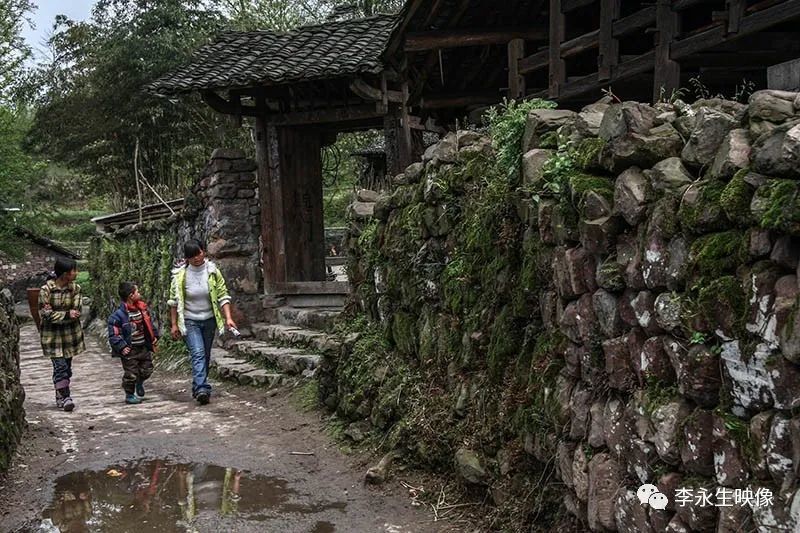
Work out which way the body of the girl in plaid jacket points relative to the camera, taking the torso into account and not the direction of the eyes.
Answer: toward the camera

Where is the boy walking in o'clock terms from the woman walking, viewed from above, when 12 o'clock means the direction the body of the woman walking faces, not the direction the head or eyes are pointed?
The boy walking is roughly at 4 o'clock from the woman walking.

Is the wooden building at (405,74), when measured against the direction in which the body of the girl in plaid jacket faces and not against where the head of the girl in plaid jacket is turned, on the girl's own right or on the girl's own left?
on the girl's own left

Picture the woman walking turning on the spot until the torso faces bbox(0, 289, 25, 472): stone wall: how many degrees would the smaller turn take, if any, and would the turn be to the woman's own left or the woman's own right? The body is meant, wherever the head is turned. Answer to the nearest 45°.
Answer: approximately 45° to the woman's own right

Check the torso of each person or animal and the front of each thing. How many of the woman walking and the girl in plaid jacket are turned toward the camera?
2

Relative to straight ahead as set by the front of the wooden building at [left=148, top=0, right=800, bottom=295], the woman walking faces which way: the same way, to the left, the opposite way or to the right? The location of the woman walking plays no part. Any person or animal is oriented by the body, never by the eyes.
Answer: to the left

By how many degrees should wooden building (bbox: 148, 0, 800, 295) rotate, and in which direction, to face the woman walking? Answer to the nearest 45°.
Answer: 0° — it already faces them

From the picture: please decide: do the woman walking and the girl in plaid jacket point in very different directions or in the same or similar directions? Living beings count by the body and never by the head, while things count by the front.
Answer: same or similar directions

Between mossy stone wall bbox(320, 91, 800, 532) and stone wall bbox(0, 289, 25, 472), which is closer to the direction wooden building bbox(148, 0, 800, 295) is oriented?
the stone wall

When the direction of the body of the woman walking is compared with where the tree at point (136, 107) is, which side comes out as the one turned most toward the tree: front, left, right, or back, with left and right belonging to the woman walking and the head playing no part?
back

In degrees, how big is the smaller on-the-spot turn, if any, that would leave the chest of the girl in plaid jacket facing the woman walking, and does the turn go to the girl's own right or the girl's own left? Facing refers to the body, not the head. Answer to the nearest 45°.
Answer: approximately 90° to the girl's own left

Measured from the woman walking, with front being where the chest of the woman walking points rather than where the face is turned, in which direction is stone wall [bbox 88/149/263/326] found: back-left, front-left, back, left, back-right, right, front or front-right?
back

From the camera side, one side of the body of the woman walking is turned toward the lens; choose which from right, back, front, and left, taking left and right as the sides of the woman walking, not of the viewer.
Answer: front

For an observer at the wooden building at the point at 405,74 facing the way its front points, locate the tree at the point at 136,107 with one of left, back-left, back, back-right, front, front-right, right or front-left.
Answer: right

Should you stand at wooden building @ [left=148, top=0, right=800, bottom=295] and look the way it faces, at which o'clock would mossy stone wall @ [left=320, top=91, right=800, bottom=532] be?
The mossy stone wall is roughly at 10 o'clock from the wooden building.

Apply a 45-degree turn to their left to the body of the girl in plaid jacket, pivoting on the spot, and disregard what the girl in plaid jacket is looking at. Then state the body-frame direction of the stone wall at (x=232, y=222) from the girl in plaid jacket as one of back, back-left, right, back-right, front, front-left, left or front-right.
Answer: left

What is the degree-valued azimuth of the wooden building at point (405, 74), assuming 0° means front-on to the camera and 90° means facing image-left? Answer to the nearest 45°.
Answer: approximately 45°

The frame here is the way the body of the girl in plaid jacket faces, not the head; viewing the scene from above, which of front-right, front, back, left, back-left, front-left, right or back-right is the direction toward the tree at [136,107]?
back
